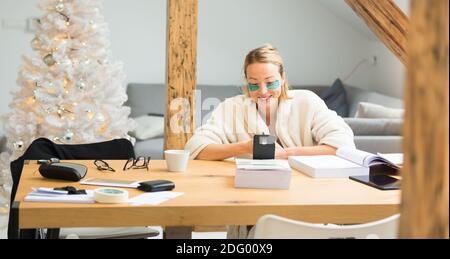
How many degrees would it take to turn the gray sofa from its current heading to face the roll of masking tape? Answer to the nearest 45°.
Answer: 0° — it already faces it

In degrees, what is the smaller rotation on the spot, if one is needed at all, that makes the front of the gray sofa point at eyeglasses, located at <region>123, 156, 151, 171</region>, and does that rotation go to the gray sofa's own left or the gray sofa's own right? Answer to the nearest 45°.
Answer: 0° — it already faces it

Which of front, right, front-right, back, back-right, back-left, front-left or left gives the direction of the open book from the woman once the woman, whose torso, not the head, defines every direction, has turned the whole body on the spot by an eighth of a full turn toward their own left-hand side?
front

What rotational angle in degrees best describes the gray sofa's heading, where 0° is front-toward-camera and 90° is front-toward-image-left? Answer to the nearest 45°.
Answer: approximately 0°

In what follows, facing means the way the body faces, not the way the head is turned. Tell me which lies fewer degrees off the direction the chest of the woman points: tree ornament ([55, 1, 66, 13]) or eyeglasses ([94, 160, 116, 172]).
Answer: the eyeglasses

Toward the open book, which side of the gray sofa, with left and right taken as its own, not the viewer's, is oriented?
front

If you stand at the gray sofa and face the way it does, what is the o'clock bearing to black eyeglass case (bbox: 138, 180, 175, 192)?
The black eyeglass case is roughly at 12 o'clock from the gray sofa.

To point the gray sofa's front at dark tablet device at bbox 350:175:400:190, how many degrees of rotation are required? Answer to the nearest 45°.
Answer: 0° — it already faces it

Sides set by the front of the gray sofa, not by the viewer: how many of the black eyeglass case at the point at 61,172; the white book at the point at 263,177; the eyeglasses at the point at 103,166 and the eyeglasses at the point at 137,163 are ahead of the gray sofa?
4

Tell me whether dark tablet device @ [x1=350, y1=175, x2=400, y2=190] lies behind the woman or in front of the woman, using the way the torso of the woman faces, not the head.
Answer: in front

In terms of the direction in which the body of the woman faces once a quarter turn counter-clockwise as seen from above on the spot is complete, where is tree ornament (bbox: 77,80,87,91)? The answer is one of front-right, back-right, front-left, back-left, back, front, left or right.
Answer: back-left

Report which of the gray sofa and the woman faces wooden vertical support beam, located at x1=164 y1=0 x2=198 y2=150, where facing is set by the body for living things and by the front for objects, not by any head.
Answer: the gray sofa

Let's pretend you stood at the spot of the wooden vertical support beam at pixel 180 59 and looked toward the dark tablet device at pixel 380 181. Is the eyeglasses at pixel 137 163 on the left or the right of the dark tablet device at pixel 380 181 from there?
right

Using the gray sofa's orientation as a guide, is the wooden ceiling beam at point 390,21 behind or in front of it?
in front

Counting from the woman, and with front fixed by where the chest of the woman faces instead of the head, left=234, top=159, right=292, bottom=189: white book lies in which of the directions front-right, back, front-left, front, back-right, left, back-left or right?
front

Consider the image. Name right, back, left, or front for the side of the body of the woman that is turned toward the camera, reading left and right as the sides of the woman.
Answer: front

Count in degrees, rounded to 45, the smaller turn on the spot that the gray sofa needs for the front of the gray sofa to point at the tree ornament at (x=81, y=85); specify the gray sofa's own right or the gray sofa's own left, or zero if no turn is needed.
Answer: approximately 45° to the gray sofa's own right
